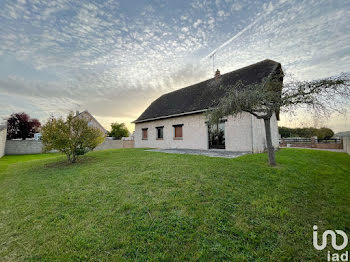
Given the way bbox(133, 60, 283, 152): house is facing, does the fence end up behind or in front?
behind

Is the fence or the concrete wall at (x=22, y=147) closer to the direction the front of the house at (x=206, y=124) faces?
the concrete wall

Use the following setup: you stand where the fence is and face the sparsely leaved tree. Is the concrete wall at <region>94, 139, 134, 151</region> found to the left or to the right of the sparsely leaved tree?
right

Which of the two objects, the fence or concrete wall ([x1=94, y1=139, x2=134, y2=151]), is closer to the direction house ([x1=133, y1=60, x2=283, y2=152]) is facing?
the concrete wall

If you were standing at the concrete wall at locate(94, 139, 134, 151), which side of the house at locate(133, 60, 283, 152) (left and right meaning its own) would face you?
right

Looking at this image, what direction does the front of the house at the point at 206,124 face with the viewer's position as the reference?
facing the viewer and to the left of the viewer

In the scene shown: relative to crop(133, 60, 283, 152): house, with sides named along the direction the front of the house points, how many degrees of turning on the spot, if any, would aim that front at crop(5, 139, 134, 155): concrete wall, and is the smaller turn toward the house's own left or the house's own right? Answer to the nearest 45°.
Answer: approximately 45° to the house's own right
